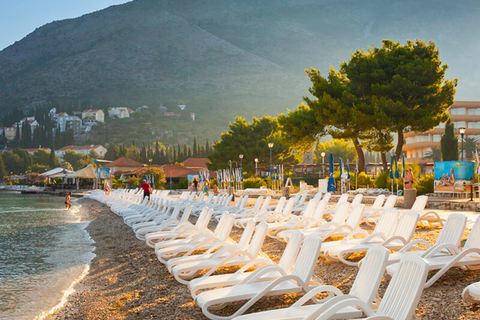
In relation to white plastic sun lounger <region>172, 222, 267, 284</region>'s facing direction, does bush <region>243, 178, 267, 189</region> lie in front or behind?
behind

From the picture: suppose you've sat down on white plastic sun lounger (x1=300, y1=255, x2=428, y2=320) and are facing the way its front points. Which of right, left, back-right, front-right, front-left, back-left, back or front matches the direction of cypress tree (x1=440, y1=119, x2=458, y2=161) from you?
back-right

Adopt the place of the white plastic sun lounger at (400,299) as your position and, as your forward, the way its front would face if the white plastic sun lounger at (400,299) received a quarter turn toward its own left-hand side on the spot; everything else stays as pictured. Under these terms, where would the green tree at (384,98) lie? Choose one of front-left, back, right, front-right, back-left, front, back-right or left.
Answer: back-left

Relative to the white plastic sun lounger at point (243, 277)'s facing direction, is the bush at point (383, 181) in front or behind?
behind

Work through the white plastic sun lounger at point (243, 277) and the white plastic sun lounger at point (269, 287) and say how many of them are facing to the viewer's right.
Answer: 0

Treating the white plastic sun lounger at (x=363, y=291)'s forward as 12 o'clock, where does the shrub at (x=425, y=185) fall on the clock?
The shrub is roughly at 5 o'clock from the white plastic sun lounger.

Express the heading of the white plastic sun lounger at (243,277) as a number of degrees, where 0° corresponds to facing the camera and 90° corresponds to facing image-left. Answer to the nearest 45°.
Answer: approximately 45°

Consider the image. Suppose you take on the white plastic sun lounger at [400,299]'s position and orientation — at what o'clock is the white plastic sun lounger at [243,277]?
the white plastic sun lounger at [243,277] is roughly at 3 o'clock from the white plastic sun lounger at [400,299].

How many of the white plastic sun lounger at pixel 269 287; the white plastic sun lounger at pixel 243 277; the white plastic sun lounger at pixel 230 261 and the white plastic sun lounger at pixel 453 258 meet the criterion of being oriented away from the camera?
0

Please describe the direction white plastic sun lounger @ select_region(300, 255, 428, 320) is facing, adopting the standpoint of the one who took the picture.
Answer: facing the viewer and to the left of the viewer

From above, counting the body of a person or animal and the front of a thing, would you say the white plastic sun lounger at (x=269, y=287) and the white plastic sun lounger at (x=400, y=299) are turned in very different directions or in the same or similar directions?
same or similar directions

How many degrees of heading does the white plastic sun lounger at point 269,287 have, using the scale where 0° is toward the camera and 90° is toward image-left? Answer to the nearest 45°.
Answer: approximately 45°

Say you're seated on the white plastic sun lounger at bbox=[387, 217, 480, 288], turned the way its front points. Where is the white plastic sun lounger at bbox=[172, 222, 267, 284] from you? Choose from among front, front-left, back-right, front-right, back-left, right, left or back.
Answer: front-right
